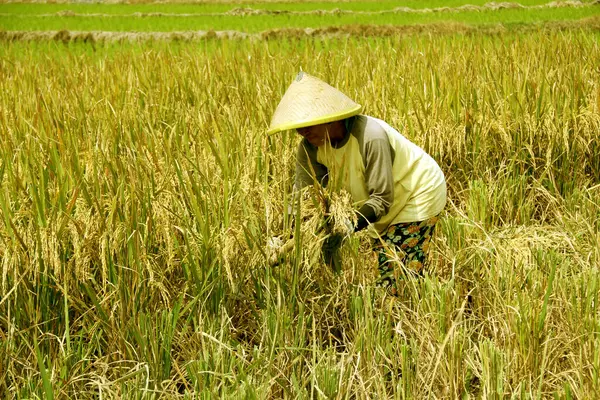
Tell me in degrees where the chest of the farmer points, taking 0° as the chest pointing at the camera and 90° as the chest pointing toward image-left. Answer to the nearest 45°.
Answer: approximately 45°

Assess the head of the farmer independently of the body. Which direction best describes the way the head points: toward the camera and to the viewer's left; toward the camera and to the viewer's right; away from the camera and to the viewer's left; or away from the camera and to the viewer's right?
toward the camera and to the viewer's left
